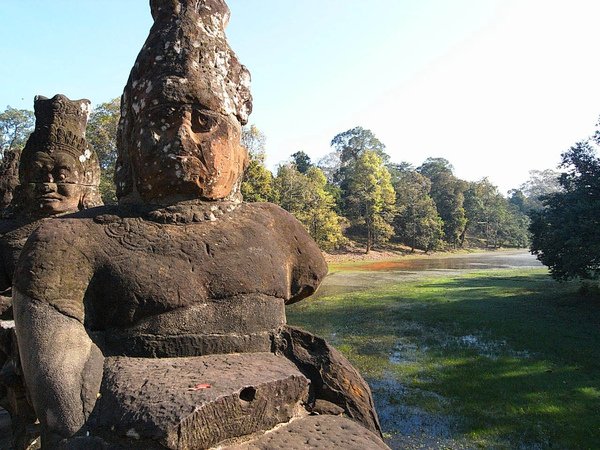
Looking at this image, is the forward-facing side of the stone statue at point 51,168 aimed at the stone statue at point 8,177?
no

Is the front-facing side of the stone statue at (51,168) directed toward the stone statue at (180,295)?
no

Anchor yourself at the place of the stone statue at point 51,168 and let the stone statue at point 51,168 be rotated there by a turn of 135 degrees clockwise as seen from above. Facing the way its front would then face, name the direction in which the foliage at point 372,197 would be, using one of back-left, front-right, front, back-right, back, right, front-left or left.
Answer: front-right

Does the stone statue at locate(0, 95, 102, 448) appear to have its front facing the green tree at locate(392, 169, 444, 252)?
no

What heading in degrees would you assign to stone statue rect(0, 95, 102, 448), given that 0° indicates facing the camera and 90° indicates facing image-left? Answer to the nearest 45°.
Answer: approximately 45°

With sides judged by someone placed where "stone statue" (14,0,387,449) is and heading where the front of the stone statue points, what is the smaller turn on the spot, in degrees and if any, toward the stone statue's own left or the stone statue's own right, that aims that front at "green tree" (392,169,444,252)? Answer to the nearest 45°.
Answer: approximately 135° to the stone statue's own left

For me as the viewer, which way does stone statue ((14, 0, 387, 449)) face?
facing the viewer

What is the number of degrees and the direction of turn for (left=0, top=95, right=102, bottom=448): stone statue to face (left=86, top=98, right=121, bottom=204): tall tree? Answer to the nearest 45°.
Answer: approximately 135° to its right

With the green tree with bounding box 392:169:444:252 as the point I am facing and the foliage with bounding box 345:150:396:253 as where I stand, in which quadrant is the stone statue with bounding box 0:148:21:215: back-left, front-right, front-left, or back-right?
back-right

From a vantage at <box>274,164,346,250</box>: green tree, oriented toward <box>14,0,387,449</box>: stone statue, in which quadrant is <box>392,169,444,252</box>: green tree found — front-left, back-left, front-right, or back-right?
back-left

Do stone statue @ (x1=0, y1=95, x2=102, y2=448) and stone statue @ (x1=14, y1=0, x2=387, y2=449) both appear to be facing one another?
no

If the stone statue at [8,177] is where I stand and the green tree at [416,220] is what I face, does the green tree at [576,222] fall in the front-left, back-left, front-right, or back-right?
front-right

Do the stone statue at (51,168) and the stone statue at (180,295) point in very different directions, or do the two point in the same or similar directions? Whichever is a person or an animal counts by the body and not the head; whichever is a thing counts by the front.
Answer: same or similar directions

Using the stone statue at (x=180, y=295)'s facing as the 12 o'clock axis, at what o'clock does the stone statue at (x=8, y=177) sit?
the stone statue at (x=8, y=177) is roughly at 5 o'clock from the stone statue at (x=180, y=295).
